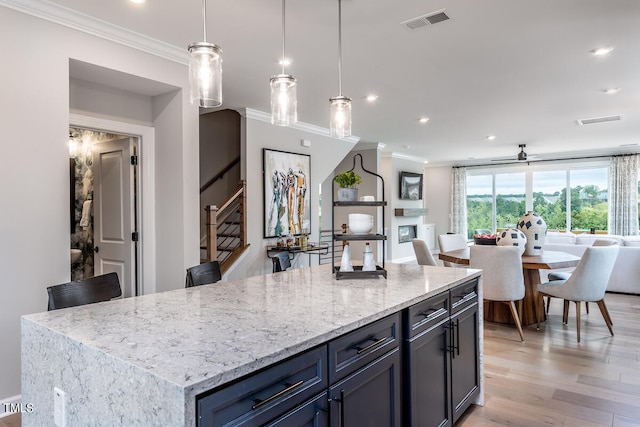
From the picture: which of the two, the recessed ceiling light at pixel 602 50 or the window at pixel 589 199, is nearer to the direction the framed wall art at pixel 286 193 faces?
the recessed ceiling light

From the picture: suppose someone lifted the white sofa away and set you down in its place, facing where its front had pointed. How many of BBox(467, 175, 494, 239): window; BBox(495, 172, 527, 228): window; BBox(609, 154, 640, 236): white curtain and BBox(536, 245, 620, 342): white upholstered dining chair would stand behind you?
1

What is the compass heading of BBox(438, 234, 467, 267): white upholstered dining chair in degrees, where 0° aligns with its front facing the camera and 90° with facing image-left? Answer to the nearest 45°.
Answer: approximately 315°

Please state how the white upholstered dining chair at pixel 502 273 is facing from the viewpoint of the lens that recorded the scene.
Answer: facing away from the viewer

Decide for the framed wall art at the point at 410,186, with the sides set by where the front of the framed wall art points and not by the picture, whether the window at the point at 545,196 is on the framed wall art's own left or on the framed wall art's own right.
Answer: on the framed wall art's own left

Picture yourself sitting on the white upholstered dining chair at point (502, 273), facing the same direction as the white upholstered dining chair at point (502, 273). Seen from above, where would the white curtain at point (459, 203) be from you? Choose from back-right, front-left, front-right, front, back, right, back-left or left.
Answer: front

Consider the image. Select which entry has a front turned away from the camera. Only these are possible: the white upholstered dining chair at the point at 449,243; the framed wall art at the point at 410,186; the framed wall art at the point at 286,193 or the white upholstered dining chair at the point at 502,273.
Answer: the white upholstered dining chair at the point at 502,273

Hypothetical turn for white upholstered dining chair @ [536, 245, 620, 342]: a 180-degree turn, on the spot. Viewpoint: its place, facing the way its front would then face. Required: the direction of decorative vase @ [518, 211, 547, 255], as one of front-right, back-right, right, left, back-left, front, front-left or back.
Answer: back

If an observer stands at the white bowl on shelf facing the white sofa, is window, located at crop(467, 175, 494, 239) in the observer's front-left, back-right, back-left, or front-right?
front-left

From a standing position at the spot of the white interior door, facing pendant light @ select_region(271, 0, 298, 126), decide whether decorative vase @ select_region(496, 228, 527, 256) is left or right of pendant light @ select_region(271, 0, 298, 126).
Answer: left

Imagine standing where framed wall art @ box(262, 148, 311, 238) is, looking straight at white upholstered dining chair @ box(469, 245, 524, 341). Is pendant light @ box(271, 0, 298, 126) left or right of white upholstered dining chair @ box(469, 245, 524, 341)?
right

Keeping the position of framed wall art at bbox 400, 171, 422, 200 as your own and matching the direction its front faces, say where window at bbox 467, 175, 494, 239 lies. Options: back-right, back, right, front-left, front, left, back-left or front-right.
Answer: left

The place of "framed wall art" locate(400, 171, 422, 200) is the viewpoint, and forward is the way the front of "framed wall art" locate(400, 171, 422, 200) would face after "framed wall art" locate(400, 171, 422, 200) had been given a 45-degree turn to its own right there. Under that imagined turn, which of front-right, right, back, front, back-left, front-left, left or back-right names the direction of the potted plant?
front
